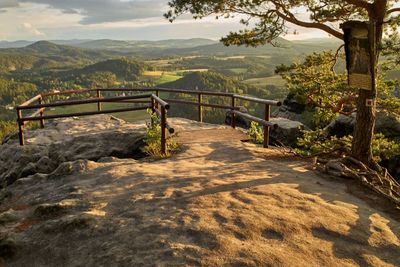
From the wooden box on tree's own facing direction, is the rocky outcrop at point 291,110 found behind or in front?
behind

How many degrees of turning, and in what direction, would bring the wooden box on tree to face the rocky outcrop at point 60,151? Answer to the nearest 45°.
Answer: approximately 90° to its right

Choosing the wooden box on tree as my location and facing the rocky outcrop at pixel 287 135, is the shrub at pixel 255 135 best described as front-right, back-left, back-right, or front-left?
front-left

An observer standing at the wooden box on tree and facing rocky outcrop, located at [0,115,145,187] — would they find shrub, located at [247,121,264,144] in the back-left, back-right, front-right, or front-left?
front-right

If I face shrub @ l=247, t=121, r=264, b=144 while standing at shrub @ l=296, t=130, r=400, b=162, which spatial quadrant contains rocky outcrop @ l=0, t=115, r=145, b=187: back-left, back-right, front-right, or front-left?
front-left

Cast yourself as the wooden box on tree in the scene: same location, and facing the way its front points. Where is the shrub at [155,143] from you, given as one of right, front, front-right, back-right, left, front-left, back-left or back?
right

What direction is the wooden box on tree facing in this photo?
toward the camera

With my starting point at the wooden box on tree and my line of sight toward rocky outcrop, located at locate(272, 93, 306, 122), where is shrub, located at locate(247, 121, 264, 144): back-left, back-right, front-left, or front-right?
front-left
